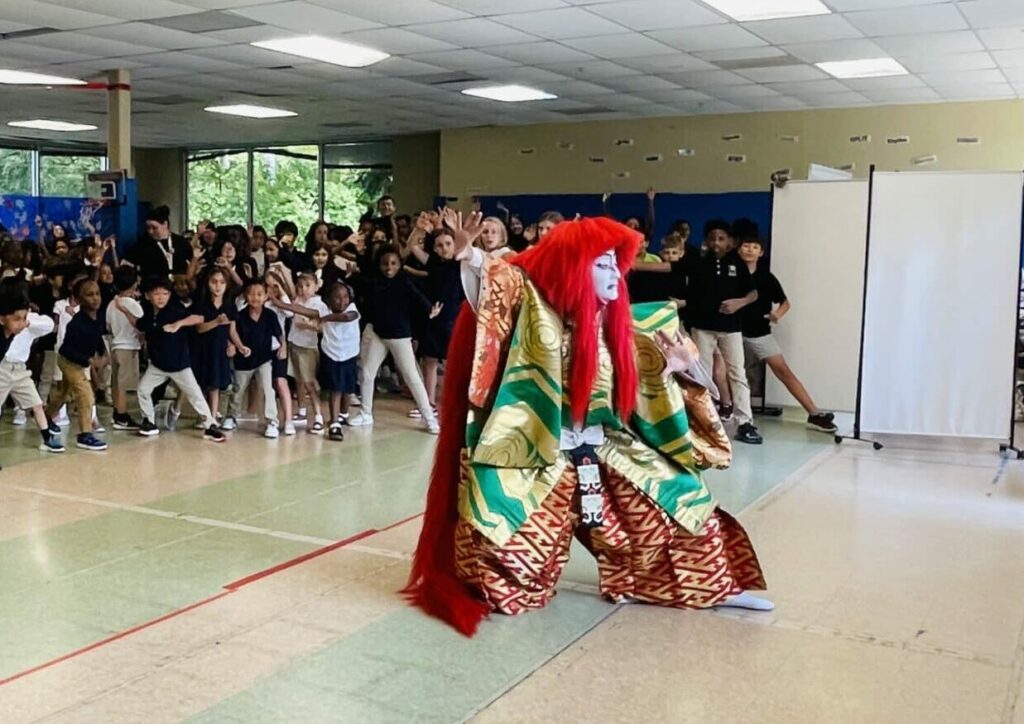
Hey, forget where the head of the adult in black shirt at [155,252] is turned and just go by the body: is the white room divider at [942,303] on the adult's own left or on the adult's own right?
on the adult's own left

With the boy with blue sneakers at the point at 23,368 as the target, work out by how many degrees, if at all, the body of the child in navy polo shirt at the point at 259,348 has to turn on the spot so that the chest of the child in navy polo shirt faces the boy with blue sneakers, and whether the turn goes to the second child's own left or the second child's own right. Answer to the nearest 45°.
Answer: approximately 45° to the second child's own right

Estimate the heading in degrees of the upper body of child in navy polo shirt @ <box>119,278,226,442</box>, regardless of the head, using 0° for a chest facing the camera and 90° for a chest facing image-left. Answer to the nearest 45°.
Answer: approximately 0°
